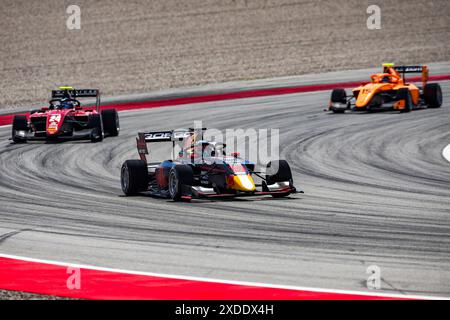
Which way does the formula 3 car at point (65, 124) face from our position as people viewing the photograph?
facing the viewer

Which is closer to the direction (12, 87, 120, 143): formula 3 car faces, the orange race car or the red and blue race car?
the red and blue race car

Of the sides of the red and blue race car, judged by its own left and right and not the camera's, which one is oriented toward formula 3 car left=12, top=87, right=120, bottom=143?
back

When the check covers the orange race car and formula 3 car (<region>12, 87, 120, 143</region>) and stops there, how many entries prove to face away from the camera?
0

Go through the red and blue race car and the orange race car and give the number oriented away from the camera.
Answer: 0

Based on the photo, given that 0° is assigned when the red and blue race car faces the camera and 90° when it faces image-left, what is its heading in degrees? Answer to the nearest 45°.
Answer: approximately 315°

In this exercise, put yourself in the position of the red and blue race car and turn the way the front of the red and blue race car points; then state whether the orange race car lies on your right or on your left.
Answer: on your left

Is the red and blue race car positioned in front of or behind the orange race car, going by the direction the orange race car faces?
in front

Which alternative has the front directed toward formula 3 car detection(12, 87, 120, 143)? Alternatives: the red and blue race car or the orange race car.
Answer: the orange race car

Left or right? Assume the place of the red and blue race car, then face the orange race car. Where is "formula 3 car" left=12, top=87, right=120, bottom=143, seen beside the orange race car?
left

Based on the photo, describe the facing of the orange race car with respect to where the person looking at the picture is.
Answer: facing the viewer and to the left of the viewer

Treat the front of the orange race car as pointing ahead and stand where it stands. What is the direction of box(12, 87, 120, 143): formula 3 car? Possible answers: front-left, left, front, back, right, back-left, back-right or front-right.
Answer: front

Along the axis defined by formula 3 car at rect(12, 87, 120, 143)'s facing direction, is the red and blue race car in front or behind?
in front
